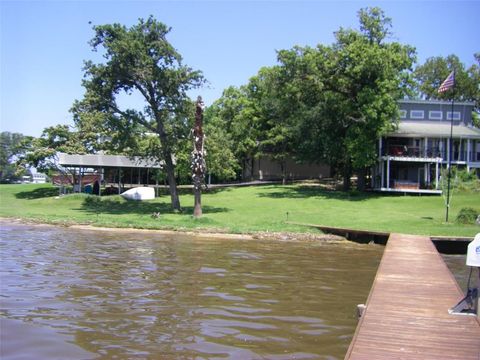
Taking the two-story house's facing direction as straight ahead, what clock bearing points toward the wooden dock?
The wooden dock is roughly at 12 o'clock from the two-story house.

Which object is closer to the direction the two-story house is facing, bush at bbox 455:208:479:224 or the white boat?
the bush

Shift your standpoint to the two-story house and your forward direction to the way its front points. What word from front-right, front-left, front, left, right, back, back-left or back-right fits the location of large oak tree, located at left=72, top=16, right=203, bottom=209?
front-right

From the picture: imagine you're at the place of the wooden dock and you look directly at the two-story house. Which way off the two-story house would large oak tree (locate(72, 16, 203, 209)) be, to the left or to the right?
left

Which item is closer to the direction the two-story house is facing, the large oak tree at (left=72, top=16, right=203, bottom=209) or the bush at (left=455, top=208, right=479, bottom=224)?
the bush

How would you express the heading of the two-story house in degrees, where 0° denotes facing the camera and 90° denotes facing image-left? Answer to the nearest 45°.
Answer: approximately 0°

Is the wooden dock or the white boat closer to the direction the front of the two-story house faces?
the wooden dock

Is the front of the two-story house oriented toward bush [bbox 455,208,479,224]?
yes

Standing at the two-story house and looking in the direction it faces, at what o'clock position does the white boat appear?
The white boat is roughly at 2 o'clock from the two-story house.
